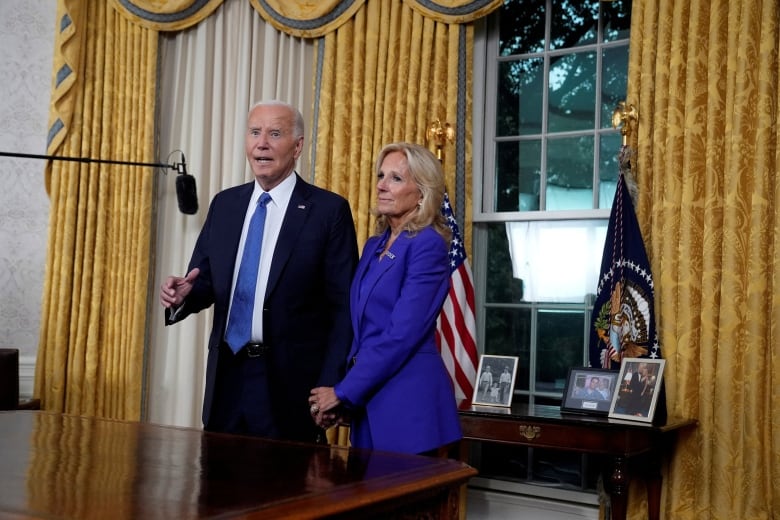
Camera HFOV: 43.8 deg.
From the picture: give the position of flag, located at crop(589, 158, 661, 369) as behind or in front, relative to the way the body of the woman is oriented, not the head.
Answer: behind

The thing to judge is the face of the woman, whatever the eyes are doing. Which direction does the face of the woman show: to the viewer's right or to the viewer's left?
to the viewer's left

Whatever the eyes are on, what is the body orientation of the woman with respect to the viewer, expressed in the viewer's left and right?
facing the viewer and to the left of the viewer

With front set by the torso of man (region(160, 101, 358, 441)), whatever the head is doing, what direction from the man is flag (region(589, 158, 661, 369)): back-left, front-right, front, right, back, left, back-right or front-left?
back

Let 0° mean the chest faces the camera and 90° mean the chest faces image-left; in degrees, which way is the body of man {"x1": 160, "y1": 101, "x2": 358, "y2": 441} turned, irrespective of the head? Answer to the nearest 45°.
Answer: approximately 45°

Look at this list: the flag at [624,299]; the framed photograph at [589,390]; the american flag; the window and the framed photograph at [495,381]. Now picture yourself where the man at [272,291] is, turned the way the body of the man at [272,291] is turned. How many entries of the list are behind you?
5

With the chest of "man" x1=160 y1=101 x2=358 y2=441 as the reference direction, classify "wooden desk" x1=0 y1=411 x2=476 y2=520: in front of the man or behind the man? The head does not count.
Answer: in front

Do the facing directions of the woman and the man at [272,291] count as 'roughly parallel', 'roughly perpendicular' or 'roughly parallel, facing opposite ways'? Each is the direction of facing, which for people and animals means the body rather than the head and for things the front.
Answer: roughly parallel

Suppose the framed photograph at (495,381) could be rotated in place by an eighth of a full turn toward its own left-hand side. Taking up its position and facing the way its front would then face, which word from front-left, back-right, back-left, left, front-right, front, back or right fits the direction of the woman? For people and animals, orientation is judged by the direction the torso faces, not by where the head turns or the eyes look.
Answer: front-right

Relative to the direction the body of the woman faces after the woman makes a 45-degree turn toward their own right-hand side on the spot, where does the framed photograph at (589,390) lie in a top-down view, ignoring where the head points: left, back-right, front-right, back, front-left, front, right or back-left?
back-right

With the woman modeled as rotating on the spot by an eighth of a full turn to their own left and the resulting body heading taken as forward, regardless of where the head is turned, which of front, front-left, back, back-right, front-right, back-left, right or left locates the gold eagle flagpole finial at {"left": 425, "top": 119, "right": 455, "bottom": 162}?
back

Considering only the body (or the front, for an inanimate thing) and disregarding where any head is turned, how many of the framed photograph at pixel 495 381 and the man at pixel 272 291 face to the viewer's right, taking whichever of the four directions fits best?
0

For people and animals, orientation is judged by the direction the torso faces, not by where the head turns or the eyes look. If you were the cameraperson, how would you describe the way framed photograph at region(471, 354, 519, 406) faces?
facing the viewer
